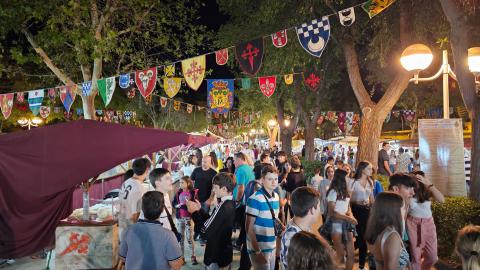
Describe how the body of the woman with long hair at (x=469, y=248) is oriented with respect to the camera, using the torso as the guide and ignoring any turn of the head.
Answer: away from the camera

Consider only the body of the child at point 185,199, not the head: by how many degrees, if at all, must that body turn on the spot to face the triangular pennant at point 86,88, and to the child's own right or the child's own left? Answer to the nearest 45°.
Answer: approximately 135° to the child's own right

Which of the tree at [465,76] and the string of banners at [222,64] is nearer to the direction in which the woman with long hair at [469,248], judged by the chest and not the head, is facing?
the tree

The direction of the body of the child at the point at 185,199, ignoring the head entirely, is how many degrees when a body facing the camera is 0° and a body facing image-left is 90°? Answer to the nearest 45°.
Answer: approximately 0°

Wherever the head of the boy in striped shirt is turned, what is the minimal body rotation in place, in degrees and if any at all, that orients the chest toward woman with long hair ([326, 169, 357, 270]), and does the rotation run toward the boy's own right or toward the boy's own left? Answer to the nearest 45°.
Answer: approximately 90° to the boy's own left

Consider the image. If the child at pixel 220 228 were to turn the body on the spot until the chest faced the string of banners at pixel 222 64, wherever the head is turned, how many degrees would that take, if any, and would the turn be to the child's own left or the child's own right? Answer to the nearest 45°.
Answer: approximately 90° to the child's own right

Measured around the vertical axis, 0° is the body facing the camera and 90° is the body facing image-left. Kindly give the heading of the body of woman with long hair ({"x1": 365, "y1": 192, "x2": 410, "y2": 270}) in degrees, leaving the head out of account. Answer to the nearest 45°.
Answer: approximately 225°

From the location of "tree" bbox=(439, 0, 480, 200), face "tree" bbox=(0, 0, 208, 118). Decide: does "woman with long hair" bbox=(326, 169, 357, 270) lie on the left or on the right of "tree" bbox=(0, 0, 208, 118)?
left

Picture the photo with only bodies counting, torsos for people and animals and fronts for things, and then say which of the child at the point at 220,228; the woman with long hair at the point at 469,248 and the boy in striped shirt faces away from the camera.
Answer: the woman with long hair
